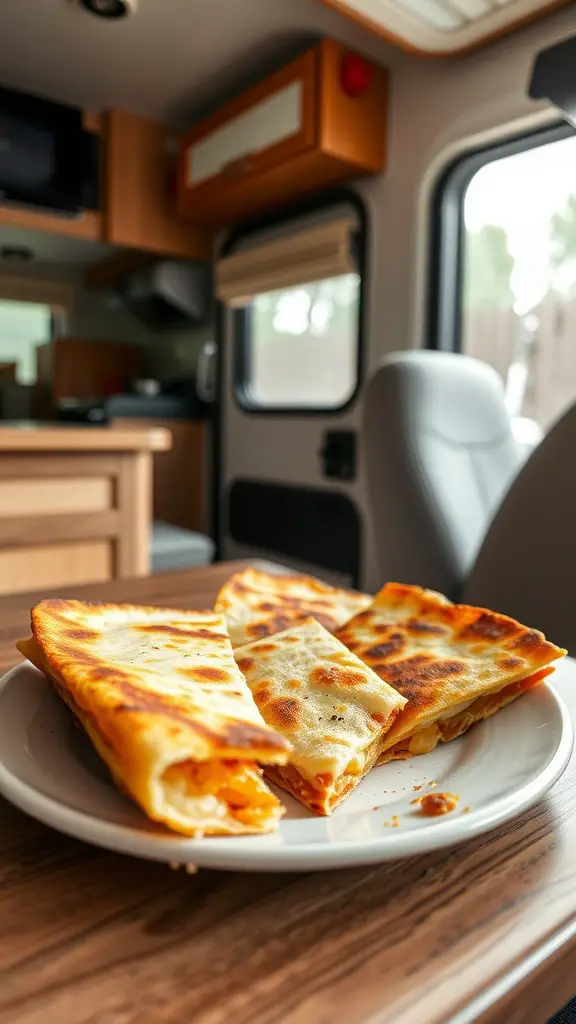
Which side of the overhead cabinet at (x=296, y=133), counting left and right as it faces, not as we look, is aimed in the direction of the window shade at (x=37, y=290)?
right

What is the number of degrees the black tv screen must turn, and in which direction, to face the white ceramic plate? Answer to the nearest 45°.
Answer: approximately 45° to its right

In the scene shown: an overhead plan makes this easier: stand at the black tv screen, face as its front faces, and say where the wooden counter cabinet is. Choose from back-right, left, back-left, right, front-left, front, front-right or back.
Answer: front-right

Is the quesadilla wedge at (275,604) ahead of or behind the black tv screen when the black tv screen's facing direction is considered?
ahead

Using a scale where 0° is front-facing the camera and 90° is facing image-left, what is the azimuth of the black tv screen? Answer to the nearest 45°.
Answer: approximately 315°

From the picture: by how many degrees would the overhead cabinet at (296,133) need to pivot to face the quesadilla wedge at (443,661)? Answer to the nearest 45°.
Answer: approximately 45° to its left

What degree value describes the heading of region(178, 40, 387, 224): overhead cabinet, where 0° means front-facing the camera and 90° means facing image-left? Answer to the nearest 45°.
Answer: approximately 45°

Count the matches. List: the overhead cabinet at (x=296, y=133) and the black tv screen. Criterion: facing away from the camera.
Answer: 0
